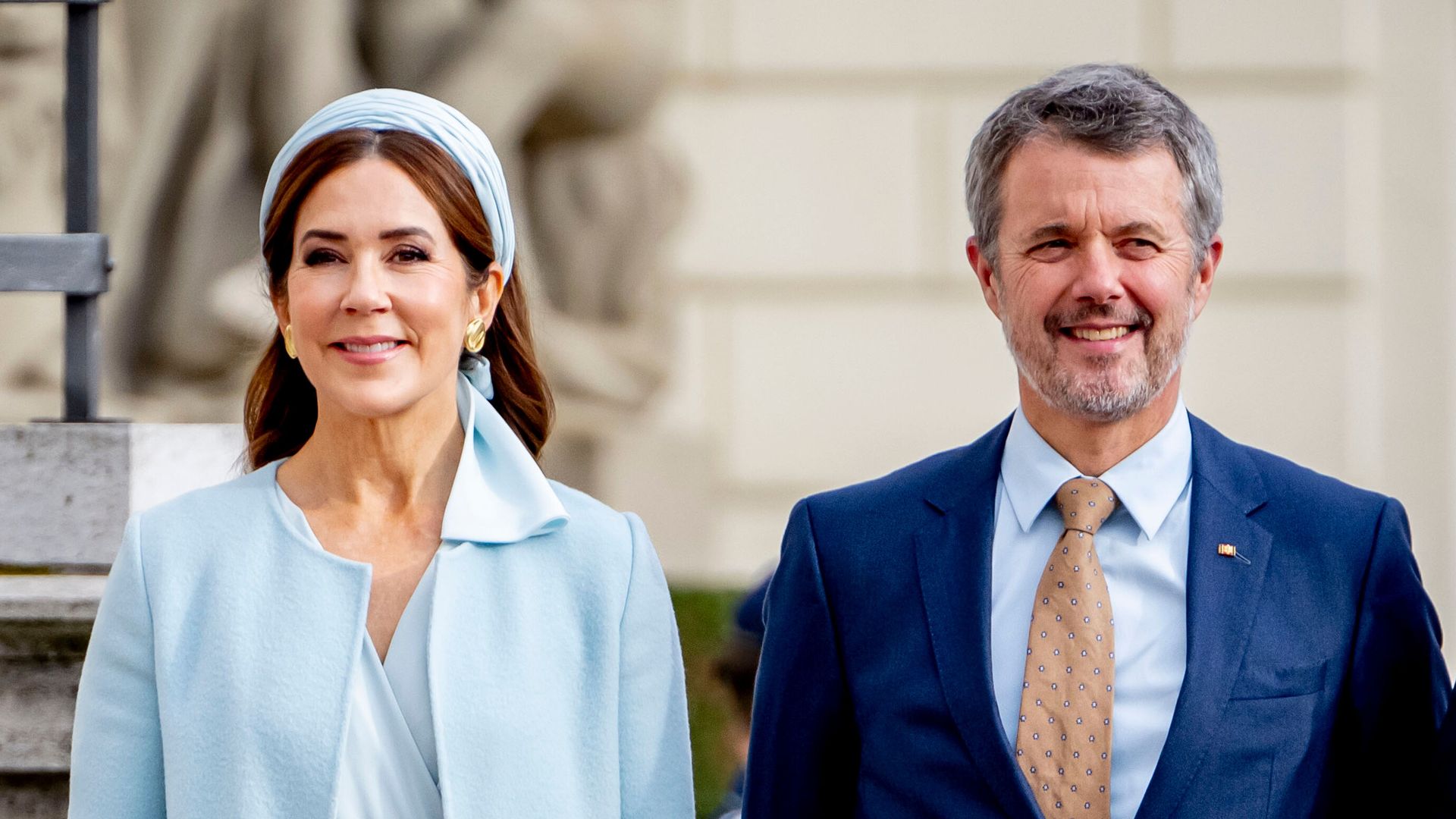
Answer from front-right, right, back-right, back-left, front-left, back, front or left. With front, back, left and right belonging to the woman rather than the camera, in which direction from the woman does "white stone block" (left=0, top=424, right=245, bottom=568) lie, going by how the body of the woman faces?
back-right

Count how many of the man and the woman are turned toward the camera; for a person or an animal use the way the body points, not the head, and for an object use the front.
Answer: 2

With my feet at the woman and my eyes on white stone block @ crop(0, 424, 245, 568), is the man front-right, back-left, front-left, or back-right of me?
back-right

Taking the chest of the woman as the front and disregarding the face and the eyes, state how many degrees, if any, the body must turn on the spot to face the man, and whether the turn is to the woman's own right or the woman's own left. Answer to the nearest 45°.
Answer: approximately 90° to the woman's own left

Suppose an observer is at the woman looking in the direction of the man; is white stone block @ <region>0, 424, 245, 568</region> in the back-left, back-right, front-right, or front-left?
back-left

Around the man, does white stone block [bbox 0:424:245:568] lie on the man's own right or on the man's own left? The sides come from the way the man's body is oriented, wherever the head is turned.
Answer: on the man's own right

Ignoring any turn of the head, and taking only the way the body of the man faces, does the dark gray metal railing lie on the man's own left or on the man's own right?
on the man's own right

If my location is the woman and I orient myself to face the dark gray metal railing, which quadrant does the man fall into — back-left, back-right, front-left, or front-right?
back-right

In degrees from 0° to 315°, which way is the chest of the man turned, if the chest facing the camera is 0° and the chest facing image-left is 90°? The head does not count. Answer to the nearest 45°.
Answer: approximately 0°

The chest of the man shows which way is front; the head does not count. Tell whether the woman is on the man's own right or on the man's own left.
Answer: on the man's own right

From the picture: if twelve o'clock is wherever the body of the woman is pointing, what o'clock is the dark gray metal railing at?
The dark gray metal railing is roughly at 5 o'clock from the woman.
